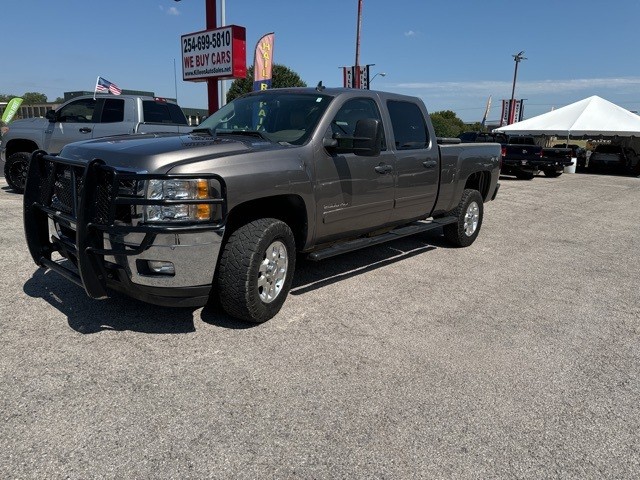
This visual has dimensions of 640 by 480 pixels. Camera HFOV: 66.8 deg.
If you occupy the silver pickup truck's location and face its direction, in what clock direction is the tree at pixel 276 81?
The tree is roughly at 4 o'clock from the silver pickup truck.

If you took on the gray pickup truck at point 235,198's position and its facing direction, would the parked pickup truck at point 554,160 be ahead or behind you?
behind

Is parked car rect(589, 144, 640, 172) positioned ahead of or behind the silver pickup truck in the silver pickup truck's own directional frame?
behind

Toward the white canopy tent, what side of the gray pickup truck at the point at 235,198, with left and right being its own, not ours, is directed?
back

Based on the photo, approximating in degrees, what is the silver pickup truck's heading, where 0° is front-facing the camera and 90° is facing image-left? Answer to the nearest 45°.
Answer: approximately 90°

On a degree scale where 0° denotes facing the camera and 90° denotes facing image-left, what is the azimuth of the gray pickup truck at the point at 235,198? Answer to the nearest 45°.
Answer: approximately 45°

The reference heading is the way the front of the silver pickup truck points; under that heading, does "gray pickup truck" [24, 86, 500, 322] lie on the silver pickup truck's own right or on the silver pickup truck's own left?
on the silver pickup truck's own left

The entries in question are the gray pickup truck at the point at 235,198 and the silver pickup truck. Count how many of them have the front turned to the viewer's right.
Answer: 0

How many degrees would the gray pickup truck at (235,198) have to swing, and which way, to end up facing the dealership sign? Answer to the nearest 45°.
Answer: approximately 135° to its right

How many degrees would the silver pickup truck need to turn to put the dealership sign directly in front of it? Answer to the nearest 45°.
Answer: approximately 135° to its right

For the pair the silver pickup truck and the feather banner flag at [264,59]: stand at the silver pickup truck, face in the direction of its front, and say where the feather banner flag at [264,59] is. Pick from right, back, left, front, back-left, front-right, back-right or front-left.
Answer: back-right

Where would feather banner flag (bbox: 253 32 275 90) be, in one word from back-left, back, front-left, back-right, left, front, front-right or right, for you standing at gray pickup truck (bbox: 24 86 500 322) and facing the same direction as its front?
back-right

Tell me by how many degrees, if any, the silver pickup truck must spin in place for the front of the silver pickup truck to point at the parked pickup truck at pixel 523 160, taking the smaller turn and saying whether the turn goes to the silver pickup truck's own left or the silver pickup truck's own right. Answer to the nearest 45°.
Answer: approximately 180°

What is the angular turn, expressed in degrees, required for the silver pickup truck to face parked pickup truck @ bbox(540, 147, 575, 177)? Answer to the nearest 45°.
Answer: approximately 180°
